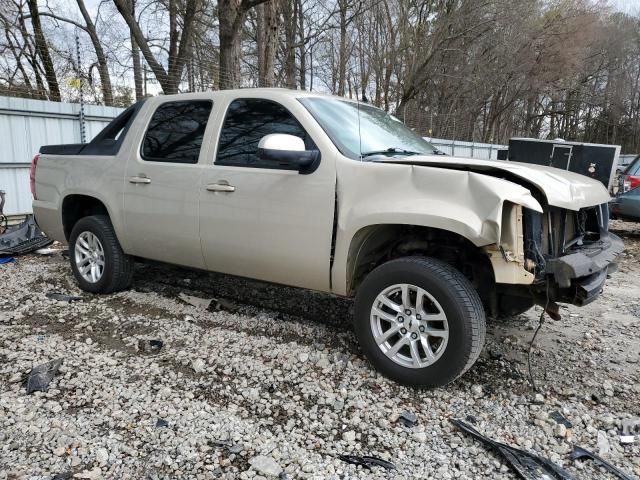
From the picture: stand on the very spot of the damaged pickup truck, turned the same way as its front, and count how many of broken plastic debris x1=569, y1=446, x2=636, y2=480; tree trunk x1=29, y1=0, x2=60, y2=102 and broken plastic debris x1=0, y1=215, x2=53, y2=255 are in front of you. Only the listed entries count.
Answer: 1

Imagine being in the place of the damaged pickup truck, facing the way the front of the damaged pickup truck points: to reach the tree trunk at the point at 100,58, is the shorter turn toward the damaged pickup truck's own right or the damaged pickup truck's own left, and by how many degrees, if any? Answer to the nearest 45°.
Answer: approximately 180°

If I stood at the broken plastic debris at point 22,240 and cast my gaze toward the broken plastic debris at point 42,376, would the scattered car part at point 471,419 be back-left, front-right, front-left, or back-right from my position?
front-left

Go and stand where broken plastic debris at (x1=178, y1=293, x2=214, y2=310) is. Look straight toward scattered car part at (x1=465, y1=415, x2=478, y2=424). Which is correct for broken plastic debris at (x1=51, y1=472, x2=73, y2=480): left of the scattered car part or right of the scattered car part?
right

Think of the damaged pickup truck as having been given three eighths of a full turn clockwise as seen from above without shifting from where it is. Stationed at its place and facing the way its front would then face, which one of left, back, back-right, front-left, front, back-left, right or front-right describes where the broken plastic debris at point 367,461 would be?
left

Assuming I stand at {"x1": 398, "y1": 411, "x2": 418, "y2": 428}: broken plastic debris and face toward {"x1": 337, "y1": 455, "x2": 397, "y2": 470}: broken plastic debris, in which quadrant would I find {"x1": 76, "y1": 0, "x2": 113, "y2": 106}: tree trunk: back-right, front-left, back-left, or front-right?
back-right

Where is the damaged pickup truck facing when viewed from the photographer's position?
facing the viewer and to the right of the viewer

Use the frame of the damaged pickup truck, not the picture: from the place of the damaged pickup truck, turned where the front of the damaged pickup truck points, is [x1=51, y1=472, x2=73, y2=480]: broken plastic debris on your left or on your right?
on your right

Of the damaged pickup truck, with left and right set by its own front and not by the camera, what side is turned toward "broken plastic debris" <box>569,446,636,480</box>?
front

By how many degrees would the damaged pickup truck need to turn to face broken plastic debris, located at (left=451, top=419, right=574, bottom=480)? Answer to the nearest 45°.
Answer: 0° — it already faces it

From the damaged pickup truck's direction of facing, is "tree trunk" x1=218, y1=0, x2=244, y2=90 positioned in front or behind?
behind

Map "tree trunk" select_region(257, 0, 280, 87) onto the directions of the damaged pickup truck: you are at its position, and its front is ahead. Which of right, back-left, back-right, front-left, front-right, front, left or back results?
back-left

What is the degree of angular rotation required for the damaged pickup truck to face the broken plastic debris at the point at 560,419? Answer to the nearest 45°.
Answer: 0° — it already faces it

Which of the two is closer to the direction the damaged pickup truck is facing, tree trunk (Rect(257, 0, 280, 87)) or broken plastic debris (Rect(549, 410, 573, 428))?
the broken plastic debris

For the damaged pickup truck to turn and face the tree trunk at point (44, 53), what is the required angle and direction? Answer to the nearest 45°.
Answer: approximately 180°
